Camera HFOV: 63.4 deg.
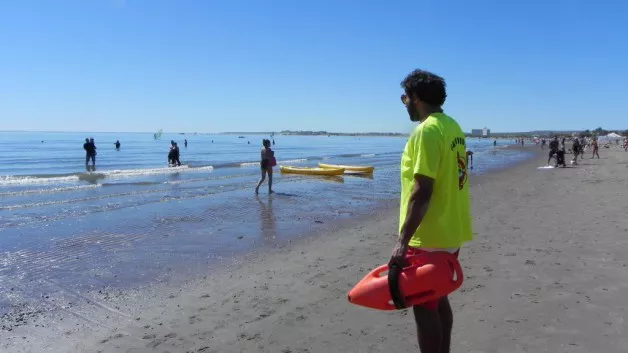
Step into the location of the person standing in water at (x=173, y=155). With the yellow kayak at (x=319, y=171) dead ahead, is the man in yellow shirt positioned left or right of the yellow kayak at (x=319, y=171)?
right

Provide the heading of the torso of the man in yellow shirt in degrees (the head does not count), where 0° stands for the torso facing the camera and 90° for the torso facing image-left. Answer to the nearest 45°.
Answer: approximately 135°

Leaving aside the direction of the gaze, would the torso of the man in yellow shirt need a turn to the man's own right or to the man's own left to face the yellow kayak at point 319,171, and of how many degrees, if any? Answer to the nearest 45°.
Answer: approximately 45° to the man's own right

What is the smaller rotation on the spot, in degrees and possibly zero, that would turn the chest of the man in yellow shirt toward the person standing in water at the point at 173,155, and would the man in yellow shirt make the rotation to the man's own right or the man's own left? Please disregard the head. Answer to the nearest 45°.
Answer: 0° — they already face them
